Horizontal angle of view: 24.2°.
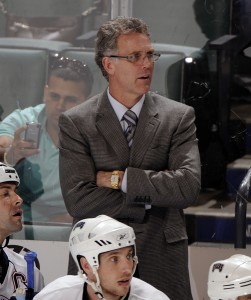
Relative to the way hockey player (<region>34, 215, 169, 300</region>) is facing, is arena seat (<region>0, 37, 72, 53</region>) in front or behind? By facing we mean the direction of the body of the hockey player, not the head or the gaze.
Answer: behind

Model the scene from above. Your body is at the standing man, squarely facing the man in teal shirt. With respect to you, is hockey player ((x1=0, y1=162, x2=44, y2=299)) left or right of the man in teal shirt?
left

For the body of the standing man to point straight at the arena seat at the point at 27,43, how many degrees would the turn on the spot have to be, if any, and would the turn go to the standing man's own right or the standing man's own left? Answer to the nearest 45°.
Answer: approximately 135° to the standing man's own right

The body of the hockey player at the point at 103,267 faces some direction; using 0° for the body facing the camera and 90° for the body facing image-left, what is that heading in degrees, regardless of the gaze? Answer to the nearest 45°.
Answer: approximately 315°

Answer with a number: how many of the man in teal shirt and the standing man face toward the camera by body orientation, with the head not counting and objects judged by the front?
2

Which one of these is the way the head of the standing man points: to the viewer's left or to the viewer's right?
to the viewer's right

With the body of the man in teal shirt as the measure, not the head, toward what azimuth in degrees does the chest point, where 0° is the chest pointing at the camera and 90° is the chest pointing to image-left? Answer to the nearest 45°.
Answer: approximately 0°

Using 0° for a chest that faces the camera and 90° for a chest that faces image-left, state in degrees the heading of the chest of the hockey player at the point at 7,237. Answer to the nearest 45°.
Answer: approximately 315°
